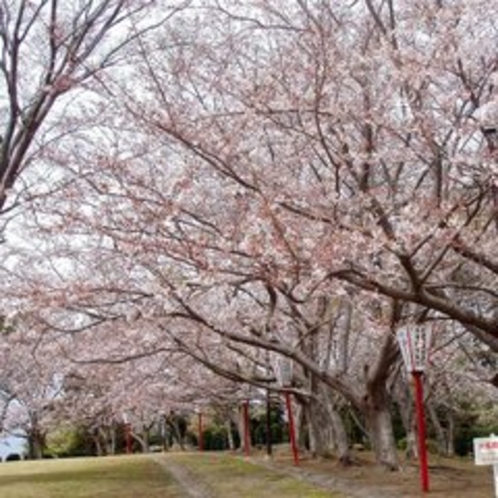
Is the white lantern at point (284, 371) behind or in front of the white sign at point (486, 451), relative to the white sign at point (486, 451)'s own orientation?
behind

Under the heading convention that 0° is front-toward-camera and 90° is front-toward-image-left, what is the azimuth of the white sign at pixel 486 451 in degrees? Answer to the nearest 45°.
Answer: approximately 0°
